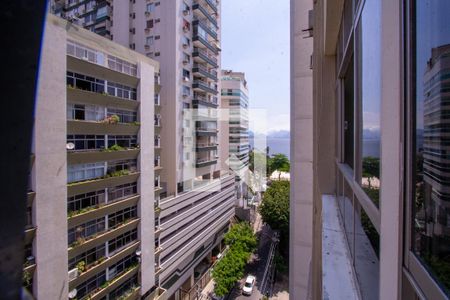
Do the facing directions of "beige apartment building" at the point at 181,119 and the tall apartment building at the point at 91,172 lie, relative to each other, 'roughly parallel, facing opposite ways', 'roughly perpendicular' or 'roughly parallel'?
roughly parallel

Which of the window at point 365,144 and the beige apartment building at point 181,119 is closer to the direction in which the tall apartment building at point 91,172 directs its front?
the window

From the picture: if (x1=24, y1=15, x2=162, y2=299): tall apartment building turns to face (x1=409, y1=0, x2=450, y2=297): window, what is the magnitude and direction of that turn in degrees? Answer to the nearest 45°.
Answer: approximately 45° to its right

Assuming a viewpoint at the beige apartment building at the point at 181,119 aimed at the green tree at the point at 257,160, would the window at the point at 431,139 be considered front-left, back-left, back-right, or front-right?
back-right

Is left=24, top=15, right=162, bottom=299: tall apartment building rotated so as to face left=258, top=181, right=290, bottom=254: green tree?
no

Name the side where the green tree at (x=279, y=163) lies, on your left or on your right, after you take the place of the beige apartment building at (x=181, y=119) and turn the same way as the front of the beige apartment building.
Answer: on your left

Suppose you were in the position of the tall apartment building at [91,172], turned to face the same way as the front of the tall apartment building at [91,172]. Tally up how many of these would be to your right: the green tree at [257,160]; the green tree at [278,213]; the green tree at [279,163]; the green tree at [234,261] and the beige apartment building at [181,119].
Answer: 0

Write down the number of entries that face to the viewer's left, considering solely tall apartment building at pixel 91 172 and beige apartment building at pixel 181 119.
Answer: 0

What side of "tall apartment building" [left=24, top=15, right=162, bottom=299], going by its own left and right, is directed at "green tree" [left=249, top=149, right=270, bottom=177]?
left

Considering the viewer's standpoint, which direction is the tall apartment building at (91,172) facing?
facing the viewer and to the right of the viewer

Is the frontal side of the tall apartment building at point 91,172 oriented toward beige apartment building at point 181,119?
no
